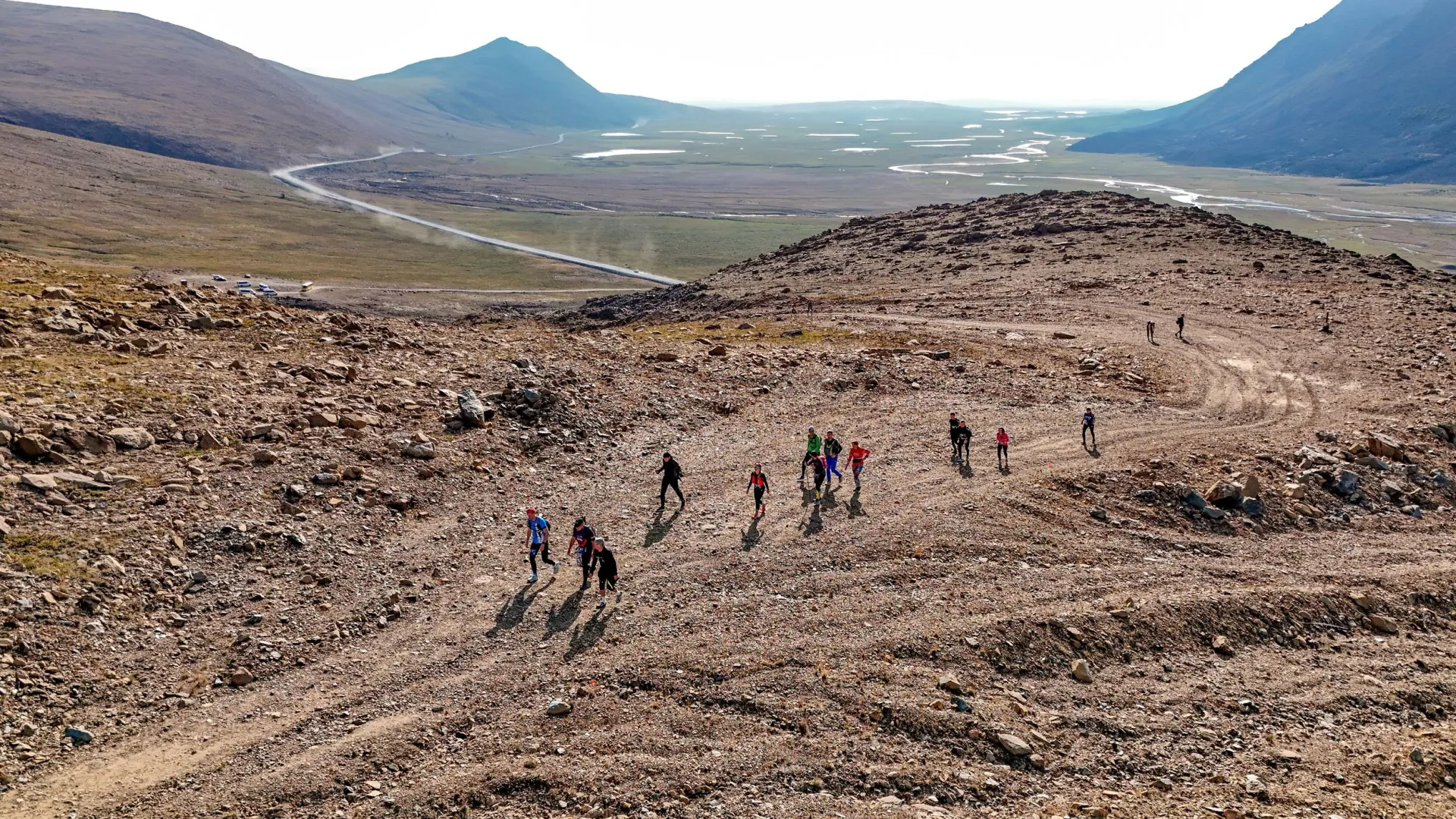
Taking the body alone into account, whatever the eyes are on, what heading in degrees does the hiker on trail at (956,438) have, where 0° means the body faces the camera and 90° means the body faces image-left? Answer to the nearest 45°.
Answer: approximately 45°

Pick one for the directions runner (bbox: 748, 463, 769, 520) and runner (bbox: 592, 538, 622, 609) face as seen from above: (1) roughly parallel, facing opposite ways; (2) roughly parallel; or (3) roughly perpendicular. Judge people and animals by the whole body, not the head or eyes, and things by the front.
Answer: roughly parallel

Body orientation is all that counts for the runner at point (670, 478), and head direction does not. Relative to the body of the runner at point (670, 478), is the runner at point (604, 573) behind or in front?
in front

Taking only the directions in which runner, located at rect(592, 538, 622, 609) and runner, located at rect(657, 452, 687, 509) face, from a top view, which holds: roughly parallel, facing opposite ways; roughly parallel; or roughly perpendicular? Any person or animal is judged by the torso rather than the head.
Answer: roughly parallel

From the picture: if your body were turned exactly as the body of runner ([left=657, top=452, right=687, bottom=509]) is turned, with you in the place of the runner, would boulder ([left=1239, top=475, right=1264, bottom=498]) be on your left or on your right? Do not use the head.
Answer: on your left

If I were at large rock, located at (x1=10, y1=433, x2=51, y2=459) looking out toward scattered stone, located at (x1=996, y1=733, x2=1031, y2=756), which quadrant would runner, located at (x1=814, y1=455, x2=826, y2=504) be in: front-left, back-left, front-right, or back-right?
front-left

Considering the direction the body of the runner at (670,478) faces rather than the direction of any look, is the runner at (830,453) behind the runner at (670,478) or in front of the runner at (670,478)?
behind

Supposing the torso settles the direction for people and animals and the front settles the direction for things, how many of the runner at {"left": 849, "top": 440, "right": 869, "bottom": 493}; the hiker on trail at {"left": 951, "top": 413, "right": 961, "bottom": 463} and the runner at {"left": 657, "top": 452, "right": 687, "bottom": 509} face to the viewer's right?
0

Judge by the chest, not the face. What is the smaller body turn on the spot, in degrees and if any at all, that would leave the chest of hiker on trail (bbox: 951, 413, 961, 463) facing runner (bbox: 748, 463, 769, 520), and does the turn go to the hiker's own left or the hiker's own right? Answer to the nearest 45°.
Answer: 0° — they already face them

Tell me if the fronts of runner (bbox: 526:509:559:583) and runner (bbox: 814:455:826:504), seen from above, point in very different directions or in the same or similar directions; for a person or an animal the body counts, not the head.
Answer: same or similar directions

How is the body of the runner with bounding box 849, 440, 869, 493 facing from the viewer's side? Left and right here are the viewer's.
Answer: facing the viewer and to the left of the viewer

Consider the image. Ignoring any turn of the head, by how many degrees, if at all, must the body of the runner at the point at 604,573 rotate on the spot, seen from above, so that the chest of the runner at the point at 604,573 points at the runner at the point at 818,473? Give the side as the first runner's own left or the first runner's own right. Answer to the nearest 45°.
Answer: approximately 180°

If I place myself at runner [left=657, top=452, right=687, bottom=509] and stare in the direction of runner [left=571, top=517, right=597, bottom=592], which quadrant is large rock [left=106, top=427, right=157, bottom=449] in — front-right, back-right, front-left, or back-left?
front-right
